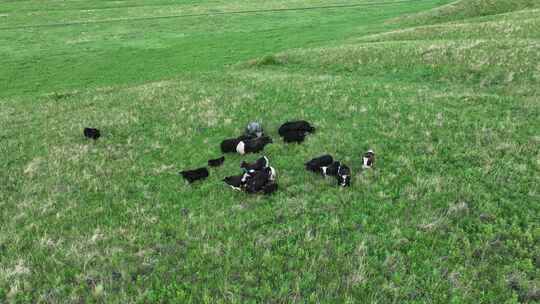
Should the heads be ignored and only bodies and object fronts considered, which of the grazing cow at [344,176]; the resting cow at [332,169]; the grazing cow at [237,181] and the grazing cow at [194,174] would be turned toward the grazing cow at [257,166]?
the resting cow at [332,169]

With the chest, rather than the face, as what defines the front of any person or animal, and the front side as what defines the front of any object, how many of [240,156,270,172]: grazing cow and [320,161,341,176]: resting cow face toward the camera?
0

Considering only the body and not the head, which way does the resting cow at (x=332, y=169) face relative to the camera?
to the viewer's left

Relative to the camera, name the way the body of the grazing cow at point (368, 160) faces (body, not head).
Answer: toward the camera

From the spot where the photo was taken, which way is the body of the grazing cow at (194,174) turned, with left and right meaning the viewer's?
facing to the left of the viewer

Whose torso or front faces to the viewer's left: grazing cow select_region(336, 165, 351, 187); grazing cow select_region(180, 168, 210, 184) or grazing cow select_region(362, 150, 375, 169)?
grazing cow select_region(180, 168, 210, 184)

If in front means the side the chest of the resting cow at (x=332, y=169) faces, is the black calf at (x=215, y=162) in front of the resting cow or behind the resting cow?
in front

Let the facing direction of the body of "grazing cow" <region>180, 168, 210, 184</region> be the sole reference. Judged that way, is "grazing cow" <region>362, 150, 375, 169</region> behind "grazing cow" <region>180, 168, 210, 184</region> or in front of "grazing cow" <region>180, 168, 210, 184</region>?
behind

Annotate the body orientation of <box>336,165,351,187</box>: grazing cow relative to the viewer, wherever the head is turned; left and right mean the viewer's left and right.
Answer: facing the viewer

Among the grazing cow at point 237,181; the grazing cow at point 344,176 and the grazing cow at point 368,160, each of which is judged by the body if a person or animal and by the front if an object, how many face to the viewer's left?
1
